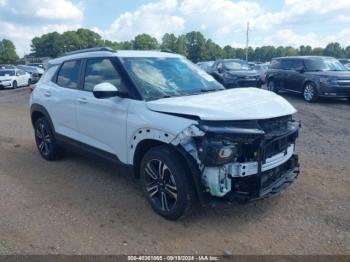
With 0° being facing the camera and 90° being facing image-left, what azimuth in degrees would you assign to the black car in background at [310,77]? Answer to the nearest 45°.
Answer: approximately 315°

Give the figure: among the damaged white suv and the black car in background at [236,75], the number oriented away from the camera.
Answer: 0

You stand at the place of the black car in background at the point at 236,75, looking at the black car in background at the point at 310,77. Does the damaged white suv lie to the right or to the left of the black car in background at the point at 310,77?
right

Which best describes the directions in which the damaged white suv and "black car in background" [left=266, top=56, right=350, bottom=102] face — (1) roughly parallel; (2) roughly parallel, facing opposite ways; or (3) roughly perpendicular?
roughly parallel

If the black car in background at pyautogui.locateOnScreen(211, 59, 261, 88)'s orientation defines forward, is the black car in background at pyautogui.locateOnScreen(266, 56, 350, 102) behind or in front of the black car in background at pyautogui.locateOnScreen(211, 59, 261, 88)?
in front

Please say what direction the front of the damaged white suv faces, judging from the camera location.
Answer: facing the viewer and to the right of the viewer

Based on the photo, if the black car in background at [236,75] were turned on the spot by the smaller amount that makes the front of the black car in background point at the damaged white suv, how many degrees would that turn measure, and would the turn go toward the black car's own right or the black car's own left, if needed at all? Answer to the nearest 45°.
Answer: approximately 45° to the black car's own right

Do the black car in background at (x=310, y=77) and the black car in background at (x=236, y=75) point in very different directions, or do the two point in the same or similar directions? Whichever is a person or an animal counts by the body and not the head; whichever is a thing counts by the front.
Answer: same or similar directions

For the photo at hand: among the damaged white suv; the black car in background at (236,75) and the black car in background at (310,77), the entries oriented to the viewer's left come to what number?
0

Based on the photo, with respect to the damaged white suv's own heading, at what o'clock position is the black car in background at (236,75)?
The black car in background is roughly at 8 o'clock from the damaged white suv.

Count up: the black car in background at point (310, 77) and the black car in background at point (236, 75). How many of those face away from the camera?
0

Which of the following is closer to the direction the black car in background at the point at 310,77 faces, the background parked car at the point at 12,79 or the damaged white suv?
the damaged white suv

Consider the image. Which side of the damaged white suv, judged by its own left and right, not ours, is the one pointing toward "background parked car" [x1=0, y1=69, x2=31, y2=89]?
back

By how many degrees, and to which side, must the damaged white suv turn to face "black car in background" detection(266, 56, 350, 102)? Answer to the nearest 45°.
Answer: approximately 90° to its left
